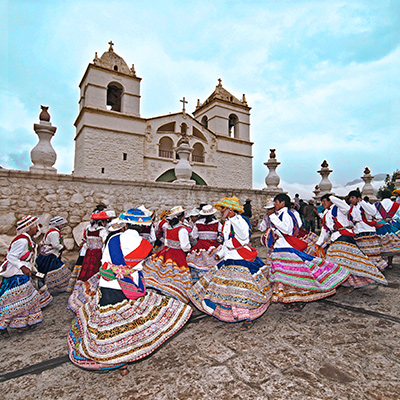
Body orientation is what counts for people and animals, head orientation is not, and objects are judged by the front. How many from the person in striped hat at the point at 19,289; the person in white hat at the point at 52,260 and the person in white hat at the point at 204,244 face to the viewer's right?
2

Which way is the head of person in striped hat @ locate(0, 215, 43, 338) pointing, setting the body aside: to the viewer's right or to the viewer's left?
to the viewer's right

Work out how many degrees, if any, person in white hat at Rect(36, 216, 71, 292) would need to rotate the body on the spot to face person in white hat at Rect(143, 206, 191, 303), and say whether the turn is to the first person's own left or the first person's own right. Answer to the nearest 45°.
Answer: approximately 45° to the first person's own right

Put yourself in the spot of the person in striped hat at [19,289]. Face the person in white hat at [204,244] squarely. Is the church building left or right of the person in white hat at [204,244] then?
left

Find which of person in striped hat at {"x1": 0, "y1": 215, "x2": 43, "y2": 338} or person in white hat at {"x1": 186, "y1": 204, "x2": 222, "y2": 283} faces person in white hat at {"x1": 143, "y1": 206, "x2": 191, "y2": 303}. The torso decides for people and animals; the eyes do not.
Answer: person in striped hat at {"x1": 0, "y1": 215, "x2": 43, "y2": 338}

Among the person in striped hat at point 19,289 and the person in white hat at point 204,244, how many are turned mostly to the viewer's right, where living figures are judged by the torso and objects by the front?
1

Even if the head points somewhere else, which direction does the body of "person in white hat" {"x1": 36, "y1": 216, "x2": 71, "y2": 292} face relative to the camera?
to the viewer's right
